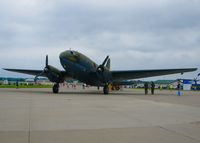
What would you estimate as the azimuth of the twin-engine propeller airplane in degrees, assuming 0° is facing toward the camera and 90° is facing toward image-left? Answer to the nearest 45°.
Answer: approximately 45°
